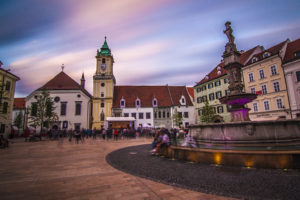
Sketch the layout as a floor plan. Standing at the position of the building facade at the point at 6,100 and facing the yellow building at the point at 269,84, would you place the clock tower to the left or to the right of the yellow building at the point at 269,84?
left

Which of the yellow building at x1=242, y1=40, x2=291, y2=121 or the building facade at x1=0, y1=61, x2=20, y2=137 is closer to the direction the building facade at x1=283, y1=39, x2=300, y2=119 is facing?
the building facade

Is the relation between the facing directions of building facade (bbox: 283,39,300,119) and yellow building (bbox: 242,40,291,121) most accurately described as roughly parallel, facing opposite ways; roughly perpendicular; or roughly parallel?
roughly parallel

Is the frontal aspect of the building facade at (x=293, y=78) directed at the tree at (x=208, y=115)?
no

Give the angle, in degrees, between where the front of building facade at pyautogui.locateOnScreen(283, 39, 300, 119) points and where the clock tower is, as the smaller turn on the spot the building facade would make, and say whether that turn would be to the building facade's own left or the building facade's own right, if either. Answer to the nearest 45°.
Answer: approximately 45° to the building facade's own right

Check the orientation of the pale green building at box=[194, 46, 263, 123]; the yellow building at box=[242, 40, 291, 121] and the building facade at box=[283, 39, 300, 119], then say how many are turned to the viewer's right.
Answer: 0

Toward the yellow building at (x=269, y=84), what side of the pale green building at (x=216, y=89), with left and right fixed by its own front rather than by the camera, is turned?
left

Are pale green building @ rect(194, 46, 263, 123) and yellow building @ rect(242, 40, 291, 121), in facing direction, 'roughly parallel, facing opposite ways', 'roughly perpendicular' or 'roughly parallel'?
roughly parallel

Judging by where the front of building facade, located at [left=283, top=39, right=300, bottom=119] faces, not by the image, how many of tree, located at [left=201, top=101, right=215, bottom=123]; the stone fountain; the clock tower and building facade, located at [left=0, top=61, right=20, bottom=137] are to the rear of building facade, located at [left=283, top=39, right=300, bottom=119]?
0

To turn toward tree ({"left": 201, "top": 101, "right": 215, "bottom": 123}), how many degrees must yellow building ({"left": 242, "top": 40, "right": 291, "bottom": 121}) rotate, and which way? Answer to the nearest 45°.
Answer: approximately 45° to its right

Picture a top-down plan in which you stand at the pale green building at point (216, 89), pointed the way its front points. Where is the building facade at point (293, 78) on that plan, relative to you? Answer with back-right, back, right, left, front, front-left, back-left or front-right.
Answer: left

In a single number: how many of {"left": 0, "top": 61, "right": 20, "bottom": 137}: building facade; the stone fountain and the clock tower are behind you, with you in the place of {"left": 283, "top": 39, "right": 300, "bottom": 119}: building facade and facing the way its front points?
0

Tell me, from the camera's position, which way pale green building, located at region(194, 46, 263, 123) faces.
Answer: facing the viewer and to the left of the viewer

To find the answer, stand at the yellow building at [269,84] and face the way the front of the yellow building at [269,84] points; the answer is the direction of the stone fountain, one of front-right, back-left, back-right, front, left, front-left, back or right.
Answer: front-left

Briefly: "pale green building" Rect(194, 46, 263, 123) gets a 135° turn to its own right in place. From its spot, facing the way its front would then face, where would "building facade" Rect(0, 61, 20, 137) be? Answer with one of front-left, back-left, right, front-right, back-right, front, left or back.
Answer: back-left

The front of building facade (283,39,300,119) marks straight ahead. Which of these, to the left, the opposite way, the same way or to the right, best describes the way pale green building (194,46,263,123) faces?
the same way

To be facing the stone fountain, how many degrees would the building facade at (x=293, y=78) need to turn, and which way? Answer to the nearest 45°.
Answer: approximately 45° to its left

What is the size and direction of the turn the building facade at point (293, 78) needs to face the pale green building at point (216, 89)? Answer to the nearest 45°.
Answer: approximately 90° to its right

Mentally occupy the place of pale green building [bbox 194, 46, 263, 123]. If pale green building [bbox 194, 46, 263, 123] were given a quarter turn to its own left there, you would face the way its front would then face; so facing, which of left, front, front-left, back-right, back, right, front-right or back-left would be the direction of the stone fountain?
front-right

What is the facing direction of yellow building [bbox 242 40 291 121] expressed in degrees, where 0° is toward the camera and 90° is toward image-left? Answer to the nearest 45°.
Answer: approximately 45°
